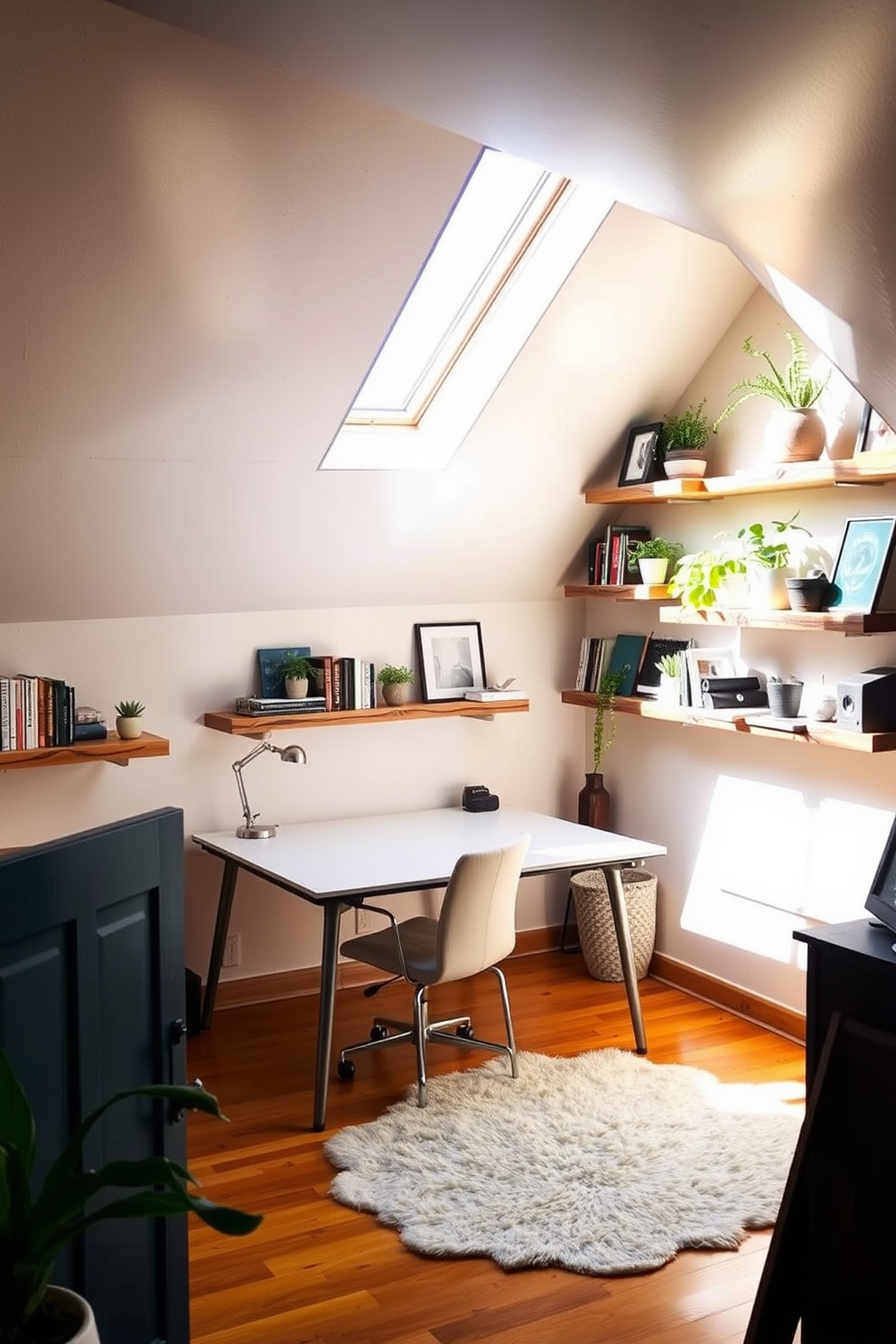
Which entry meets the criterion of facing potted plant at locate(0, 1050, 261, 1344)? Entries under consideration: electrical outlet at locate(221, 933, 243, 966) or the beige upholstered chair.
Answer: the electrical outlet

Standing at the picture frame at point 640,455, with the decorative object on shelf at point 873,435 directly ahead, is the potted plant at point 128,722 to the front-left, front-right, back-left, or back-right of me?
back-right

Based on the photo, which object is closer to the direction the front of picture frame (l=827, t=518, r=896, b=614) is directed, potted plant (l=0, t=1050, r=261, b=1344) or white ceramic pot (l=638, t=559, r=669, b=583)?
the potted plant

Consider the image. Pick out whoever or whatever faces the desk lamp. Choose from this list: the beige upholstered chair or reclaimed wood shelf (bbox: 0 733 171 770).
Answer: the beige upholstered chair

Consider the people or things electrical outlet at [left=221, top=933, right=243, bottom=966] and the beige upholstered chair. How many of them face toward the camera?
1

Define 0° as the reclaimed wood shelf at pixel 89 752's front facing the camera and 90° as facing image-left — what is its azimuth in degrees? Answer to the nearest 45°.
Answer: approximately 0°

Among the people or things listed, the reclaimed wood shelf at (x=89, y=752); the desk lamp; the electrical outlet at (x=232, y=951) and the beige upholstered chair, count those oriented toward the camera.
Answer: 2

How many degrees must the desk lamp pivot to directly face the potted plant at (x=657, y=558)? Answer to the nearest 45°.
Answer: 0° — it already faces it

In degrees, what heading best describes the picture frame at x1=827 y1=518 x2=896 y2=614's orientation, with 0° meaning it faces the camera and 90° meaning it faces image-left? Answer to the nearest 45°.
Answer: approximately 45°

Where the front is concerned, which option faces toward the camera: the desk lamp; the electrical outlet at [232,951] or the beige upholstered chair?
the electrical outlet

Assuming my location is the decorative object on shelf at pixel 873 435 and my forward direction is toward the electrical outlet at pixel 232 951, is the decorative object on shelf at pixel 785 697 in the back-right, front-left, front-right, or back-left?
front-right

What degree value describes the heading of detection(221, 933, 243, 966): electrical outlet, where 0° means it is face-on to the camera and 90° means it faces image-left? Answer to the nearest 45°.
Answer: approximately 0°

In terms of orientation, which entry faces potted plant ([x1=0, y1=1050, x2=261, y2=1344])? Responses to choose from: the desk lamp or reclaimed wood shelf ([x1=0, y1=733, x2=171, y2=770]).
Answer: the reclaimed wood shelf
